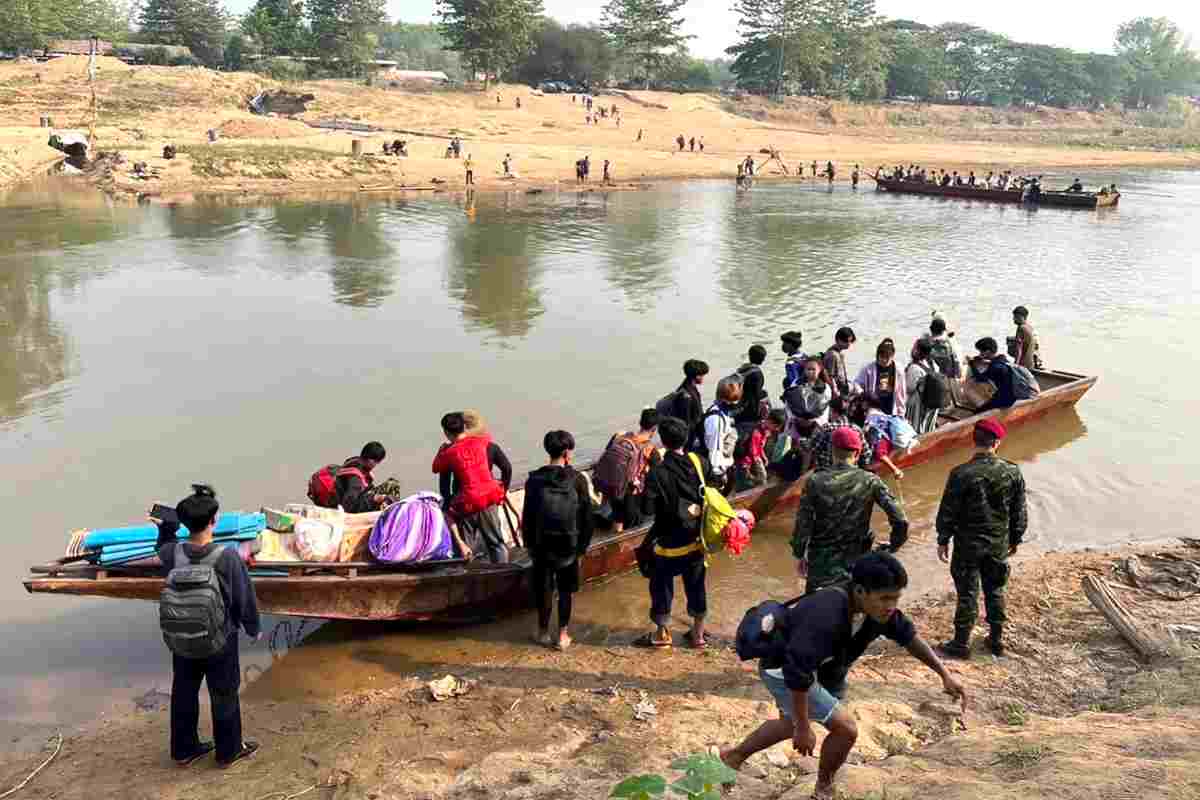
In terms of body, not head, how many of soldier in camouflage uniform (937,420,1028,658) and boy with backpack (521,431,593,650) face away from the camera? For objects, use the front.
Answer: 2

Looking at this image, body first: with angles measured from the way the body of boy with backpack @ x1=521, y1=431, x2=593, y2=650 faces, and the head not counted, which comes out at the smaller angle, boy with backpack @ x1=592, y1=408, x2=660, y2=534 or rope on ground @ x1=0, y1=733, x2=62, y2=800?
the boy with backpack

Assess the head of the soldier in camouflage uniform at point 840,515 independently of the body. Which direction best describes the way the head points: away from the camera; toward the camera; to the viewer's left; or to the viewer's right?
away from the camera

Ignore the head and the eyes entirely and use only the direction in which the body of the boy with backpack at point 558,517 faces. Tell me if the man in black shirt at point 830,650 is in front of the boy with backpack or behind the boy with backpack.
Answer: behind

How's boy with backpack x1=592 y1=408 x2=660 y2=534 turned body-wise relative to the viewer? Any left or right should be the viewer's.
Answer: facing away from the viewer and to the right of the viewer

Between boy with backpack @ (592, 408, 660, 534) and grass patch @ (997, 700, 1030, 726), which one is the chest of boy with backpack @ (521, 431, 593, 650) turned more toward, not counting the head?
the boy with backpack

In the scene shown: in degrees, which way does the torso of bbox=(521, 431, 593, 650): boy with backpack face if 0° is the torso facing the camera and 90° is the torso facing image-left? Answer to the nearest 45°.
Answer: approximately 180°

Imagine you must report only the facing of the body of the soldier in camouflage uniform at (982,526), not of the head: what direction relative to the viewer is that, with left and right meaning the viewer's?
facing away from the viewer
